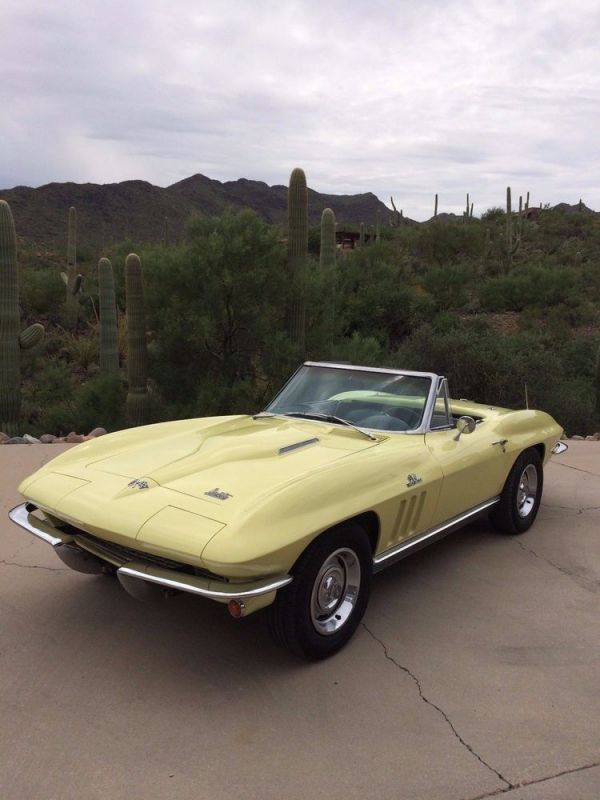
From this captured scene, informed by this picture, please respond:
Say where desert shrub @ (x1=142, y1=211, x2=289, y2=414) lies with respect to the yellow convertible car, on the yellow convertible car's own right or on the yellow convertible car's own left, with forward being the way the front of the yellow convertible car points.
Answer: on the yellow convertible car's own right

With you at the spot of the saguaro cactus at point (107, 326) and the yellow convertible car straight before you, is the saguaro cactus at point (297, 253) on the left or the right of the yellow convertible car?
left

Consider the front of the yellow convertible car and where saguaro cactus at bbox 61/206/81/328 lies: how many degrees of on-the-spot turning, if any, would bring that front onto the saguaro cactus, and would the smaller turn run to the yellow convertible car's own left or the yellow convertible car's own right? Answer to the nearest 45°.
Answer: approximately 135° to the yellow convertible car's own right

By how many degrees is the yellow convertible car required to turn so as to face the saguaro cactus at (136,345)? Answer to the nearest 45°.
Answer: approximately 135° to its right

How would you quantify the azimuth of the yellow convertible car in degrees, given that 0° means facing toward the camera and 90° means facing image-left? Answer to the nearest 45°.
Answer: approximately 45°

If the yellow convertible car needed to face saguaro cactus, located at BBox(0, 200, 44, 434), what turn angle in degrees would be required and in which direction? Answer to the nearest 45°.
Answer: approximately 90° to its right

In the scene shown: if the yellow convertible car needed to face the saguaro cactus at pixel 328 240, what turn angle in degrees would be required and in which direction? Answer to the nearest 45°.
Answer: approximately 135° to its right

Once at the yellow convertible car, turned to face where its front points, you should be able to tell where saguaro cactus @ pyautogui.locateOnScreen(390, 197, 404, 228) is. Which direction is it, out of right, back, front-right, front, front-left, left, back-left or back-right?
back-right

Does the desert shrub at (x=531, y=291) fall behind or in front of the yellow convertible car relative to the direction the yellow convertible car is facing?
behind

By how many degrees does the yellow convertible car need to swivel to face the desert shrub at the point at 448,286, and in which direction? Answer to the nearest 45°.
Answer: approximately 135° to its right
